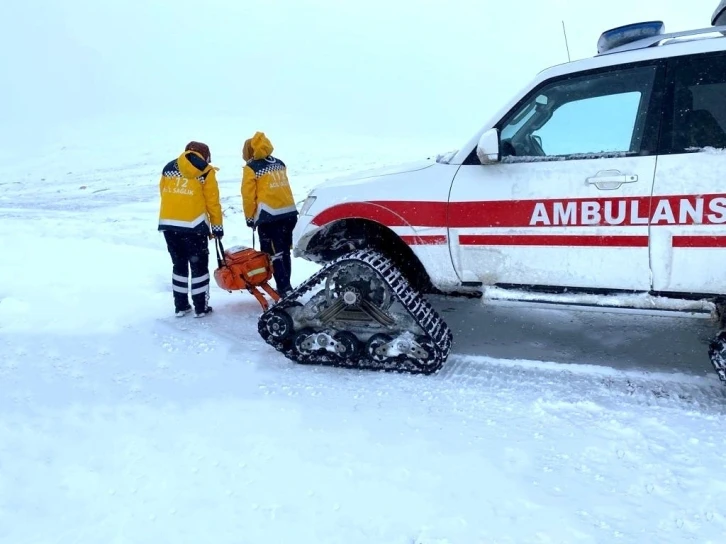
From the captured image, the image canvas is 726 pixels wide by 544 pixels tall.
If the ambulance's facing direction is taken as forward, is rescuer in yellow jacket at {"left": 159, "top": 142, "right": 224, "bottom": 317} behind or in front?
in front

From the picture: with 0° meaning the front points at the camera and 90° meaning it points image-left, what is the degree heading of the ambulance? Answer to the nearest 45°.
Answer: approximately 90°
